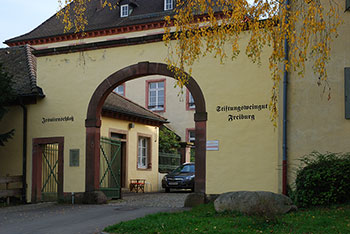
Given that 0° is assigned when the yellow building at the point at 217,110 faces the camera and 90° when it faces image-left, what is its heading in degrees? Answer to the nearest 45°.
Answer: approximately 0°

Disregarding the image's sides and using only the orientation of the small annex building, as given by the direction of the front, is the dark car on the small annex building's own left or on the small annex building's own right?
on the small annex building's own left

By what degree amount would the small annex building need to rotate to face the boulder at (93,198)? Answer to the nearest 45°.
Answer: approximately 90° to its left

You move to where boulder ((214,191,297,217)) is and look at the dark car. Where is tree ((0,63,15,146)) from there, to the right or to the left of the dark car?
left

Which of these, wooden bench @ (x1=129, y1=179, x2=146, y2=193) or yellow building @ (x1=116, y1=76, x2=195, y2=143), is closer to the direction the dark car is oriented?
the wooden bench

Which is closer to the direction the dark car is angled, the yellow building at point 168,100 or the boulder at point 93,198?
the boulder

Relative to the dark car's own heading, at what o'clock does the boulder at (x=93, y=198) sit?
The boulder is roughly at 11 o'clock from the dark car.

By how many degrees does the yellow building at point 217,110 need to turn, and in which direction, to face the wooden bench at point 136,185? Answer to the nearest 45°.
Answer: approximately 180°

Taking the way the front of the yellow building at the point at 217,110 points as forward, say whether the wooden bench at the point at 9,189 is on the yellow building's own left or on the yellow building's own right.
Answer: on the yellow building's own right

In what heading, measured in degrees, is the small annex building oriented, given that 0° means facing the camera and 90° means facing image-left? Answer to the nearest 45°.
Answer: approximately 315°
